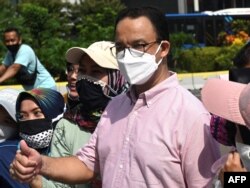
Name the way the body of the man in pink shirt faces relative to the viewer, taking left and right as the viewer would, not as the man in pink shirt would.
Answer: facing the viewer and to the left of the viewer

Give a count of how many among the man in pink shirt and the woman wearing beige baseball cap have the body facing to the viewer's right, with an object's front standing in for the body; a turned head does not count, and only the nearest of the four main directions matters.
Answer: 0

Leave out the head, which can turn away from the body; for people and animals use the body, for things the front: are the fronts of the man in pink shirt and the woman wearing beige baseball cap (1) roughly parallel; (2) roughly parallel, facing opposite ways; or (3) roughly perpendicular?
roughly parallel

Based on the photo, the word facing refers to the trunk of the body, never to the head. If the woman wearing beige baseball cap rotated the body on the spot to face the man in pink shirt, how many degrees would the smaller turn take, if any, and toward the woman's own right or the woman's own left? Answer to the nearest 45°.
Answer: approximately 45° to the woman's own left

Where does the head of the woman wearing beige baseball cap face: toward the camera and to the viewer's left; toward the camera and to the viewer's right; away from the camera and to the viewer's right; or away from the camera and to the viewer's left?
toward the camera and to the viewer's left
